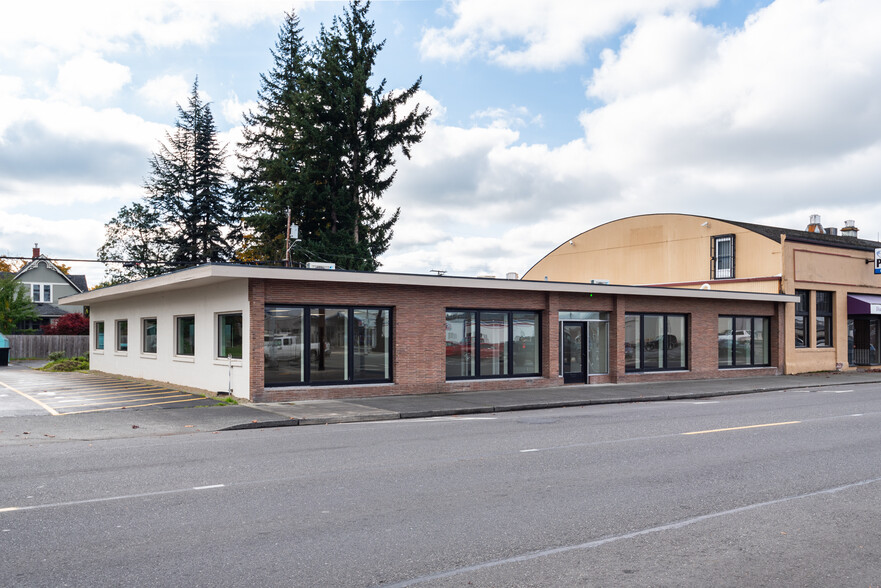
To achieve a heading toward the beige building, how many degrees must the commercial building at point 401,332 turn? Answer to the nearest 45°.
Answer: approximately 90° to its left

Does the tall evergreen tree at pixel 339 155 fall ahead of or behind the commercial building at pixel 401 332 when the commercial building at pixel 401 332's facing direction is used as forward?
behind

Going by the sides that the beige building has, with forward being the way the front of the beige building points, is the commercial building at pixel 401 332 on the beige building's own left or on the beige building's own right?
on the beige building's own right

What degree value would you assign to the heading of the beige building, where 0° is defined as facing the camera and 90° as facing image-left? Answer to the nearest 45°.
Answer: approximately 315°

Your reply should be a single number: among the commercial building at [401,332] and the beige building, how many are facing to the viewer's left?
0

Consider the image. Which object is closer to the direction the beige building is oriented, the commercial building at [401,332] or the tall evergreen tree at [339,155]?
the commercial building

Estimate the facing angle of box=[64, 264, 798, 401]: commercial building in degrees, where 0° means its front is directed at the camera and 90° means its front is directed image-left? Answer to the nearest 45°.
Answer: approximately 315°
